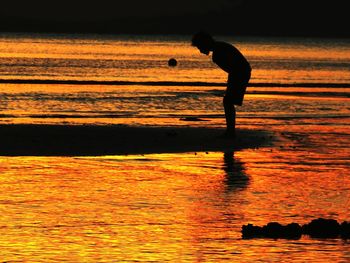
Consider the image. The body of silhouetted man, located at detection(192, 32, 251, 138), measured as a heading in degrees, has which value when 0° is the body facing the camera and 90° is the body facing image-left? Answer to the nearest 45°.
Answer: approximately 90°

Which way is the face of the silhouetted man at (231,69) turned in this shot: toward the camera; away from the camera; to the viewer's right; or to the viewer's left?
to the viewer's left
